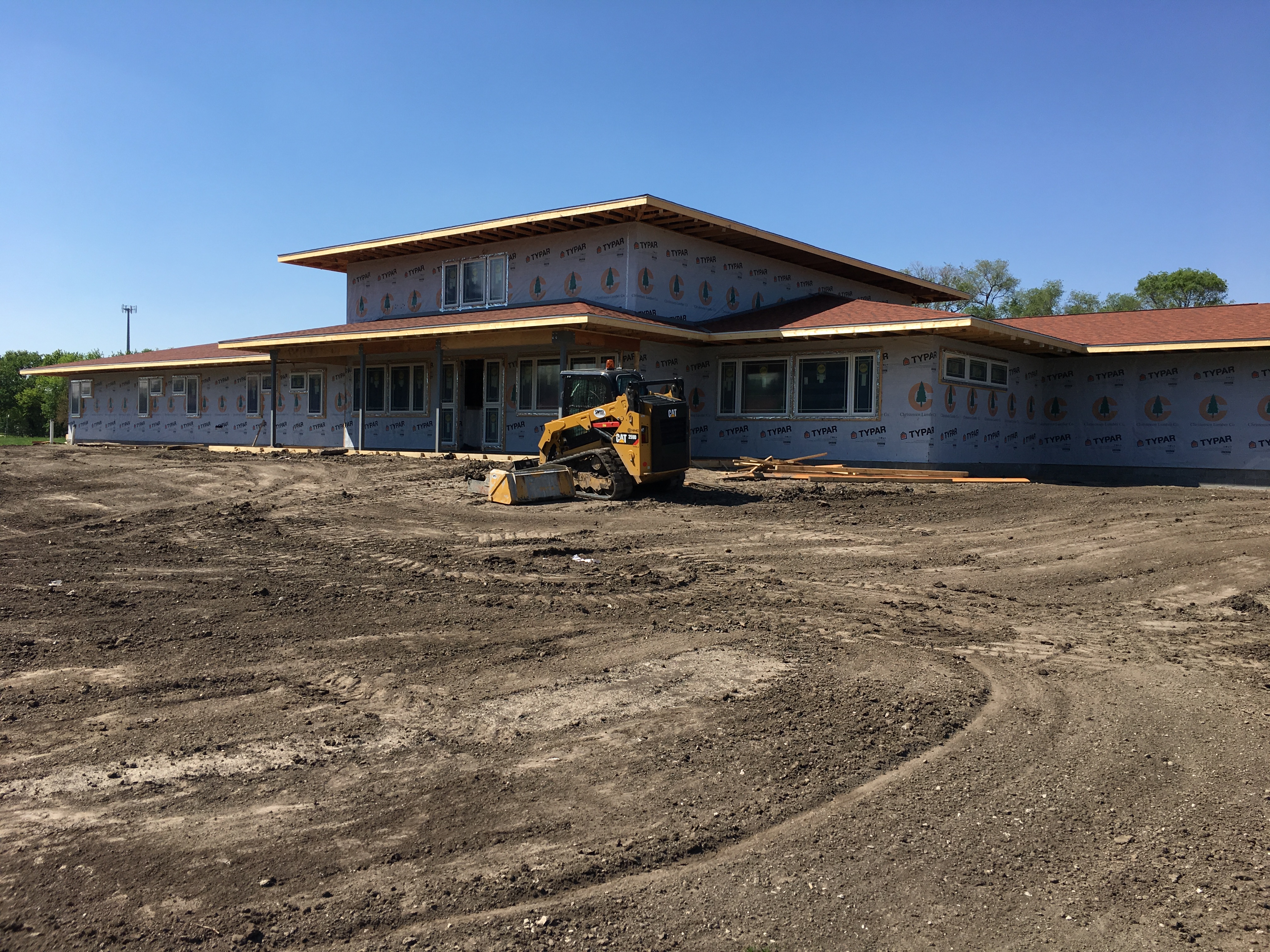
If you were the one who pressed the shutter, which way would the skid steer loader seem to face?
facing away from the viewer and to the left of the viewer
